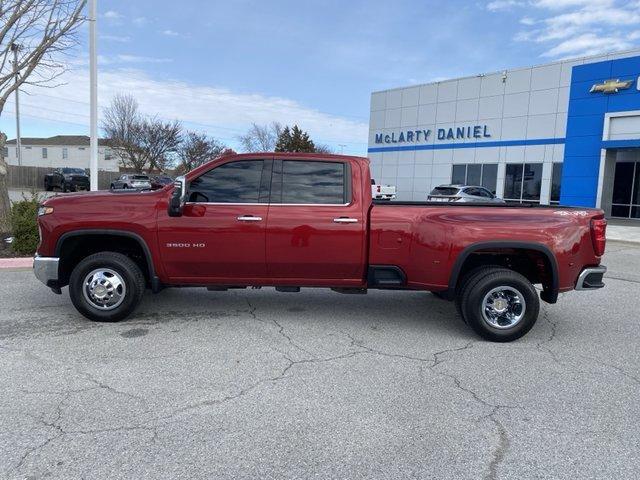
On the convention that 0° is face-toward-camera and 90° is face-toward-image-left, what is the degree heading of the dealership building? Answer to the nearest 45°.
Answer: approximately 45°

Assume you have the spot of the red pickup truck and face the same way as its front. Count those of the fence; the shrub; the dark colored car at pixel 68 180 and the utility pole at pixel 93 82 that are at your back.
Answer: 0

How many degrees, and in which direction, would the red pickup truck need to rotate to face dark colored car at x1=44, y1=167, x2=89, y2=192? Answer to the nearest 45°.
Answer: approximately 45° to its right

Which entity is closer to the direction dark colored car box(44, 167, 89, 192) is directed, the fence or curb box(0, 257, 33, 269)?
the curb

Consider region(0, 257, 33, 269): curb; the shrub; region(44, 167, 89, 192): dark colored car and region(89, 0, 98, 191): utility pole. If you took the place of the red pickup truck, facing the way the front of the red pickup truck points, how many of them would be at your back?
0

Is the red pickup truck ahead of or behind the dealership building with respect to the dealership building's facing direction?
ahead

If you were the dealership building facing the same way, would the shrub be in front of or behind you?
in front

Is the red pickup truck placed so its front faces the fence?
no

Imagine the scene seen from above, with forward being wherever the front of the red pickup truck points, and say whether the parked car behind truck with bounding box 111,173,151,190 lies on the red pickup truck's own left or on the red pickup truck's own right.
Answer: on the red pickup truck's own right

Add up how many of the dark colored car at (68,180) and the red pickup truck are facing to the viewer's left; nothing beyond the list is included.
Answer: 1

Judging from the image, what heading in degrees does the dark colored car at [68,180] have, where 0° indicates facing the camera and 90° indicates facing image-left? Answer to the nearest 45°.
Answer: approximately 315°

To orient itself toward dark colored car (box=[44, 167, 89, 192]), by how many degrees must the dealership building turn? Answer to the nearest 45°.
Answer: approximately 45° to its right

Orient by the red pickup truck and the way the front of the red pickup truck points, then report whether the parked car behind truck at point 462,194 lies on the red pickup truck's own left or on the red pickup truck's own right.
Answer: on the red pickup truck's own right

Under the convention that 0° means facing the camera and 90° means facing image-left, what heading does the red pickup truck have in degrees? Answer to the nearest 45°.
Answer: approximately 90°
